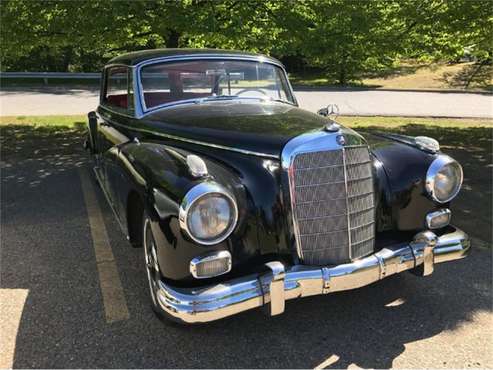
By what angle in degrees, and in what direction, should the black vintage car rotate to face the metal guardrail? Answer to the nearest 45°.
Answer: approximately 180°

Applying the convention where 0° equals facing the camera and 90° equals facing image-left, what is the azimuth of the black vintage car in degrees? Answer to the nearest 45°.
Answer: approximately 315°
